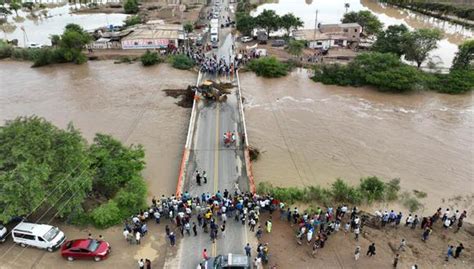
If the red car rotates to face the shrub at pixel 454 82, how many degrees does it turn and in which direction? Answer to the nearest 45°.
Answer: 0° — it already faces it

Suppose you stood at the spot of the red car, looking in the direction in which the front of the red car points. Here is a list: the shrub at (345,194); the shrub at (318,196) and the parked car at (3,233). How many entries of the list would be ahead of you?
2

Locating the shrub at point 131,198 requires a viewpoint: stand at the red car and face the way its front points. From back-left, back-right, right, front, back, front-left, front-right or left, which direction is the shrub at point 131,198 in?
front-left

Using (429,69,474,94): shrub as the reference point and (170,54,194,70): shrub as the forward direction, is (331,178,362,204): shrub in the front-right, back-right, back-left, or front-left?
front-left

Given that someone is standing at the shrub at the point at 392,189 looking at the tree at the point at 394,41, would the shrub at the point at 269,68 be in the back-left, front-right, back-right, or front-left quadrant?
front-left

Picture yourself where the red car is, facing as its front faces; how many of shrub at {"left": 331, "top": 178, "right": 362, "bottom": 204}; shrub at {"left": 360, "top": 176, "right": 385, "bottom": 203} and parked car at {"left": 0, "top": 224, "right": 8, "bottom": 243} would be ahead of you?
2

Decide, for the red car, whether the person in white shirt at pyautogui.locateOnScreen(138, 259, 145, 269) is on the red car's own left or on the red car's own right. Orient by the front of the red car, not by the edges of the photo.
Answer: on the red car's own right

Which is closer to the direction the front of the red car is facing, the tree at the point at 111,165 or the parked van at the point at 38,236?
the tree

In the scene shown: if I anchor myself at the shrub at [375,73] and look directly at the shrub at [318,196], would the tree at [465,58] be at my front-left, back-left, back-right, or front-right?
back-left

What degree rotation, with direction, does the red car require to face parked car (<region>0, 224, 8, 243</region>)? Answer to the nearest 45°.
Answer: approximately 135° to its left

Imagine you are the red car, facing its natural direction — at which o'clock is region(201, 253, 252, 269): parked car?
The parked car is roughly at 1 o'clock from the red car.

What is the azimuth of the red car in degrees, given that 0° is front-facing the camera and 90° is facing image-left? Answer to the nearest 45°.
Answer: approximately 270°

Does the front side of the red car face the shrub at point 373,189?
yes

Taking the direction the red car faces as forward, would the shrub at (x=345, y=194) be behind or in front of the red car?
in front

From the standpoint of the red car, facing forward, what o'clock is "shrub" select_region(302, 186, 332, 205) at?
The shrub is roughly at 12 o'clock from the red car.
